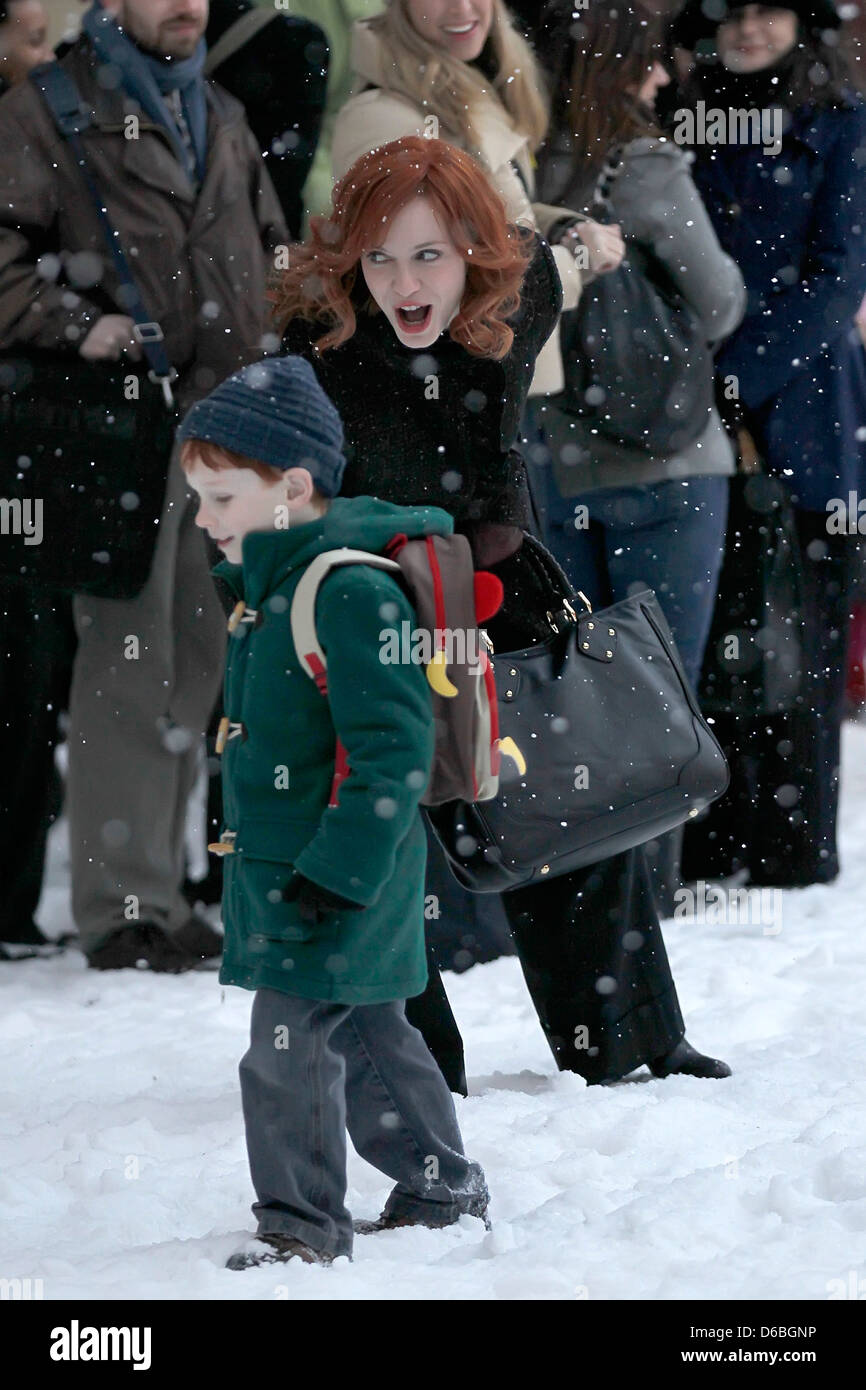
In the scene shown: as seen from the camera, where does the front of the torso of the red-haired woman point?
toward the camera

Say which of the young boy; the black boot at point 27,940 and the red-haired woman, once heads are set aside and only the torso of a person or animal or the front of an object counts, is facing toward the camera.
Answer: the red-haired woman

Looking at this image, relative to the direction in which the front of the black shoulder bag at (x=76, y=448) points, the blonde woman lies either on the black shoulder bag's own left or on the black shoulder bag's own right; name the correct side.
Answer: on the black shoulder bag's own left

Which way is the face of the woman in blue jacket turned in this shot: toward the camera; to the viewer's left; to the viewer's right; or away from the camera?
toward the camera

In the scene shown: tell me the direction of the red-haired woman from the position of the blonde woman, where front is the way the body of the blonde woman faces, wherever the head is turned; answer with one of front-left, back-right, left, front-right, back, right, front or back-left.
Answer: front-right

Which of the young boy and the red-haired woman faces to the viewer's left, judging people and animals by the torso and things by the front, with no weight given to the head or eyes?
the young boy

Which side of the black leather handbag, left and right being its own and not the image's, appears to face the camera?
front

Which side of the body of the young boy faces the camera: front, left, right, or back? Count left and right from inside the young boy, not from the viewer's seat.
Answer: left

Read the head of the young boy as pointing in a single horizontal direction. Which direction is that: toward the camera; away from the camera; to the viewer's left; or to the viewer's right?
to the viewer's left

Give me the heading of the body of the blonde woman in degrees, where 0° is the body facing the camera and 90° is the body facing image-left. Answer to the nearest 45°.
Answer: approximately 315°

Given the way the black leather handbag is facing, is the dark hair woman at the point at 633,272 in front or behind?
behind

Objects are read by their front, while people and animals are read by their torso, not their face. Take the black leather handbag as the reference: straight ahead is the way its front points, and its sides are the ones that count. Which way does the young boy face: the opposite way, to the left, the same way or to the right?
to the right
